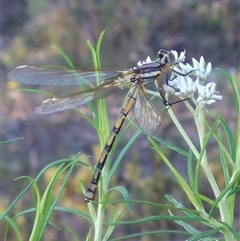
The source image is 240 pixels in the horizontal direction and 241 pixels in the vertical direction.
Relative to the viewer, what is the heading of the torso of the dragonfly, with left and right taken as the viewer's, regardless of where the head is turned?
facing to the right of the viewer
